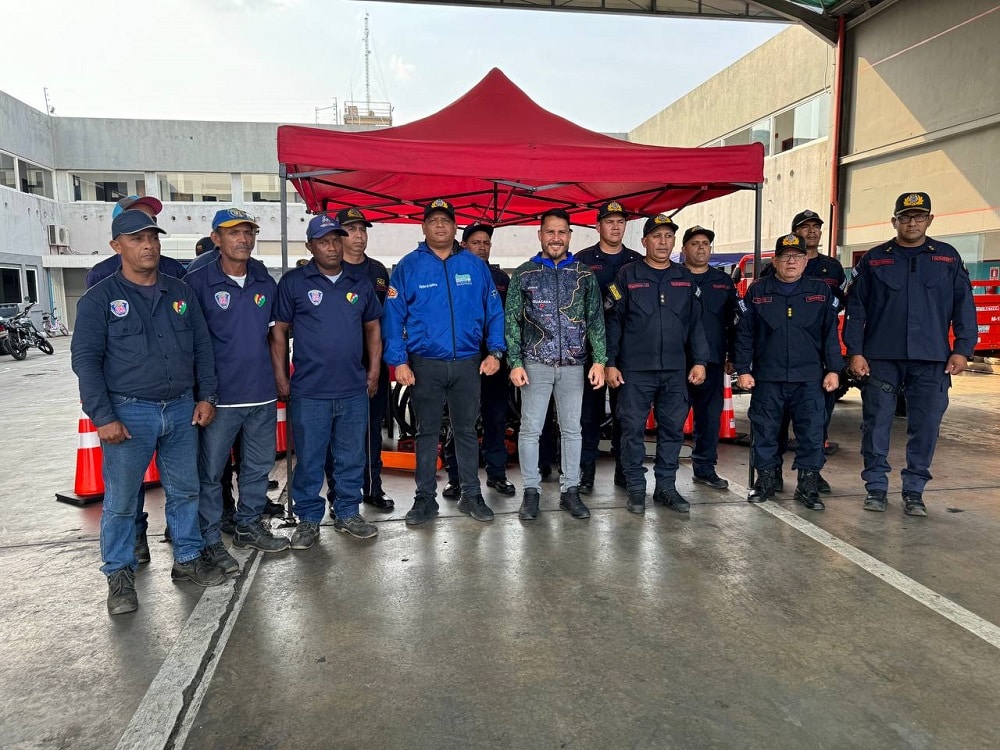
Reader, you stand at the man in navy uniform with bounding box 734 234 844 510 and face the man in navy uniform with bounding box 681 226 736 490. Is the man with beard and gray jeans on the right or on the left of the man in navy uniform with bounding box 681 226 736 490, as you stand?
left

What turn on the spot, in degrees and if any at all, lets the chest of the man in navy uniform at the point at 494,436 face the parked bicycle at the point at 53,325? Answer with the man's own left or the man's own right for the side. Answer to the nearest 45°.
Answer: approximately 135° to the man's own right

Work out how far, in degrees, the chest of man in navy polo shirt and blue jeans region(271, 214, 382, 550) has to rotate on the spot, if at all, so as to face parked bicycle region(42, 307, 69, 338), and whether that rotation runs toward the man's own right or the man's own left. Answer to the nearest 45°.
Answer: approximately 180°

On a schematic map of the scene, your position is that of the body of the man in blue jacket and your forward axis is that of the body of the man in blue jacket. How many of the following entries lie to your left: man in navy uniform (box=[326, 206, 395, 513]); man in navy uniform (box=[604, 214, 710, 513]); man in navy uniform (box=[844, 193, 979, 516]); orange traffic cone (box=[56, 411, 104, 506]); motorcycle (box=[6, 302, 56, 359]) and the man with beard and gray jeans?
3

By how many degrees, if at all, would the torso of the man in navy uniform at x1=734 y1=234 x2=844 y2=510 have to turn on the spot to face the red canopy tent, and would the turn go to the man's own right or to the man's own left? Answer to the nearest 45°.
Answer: approximately 90° to the man's own right
